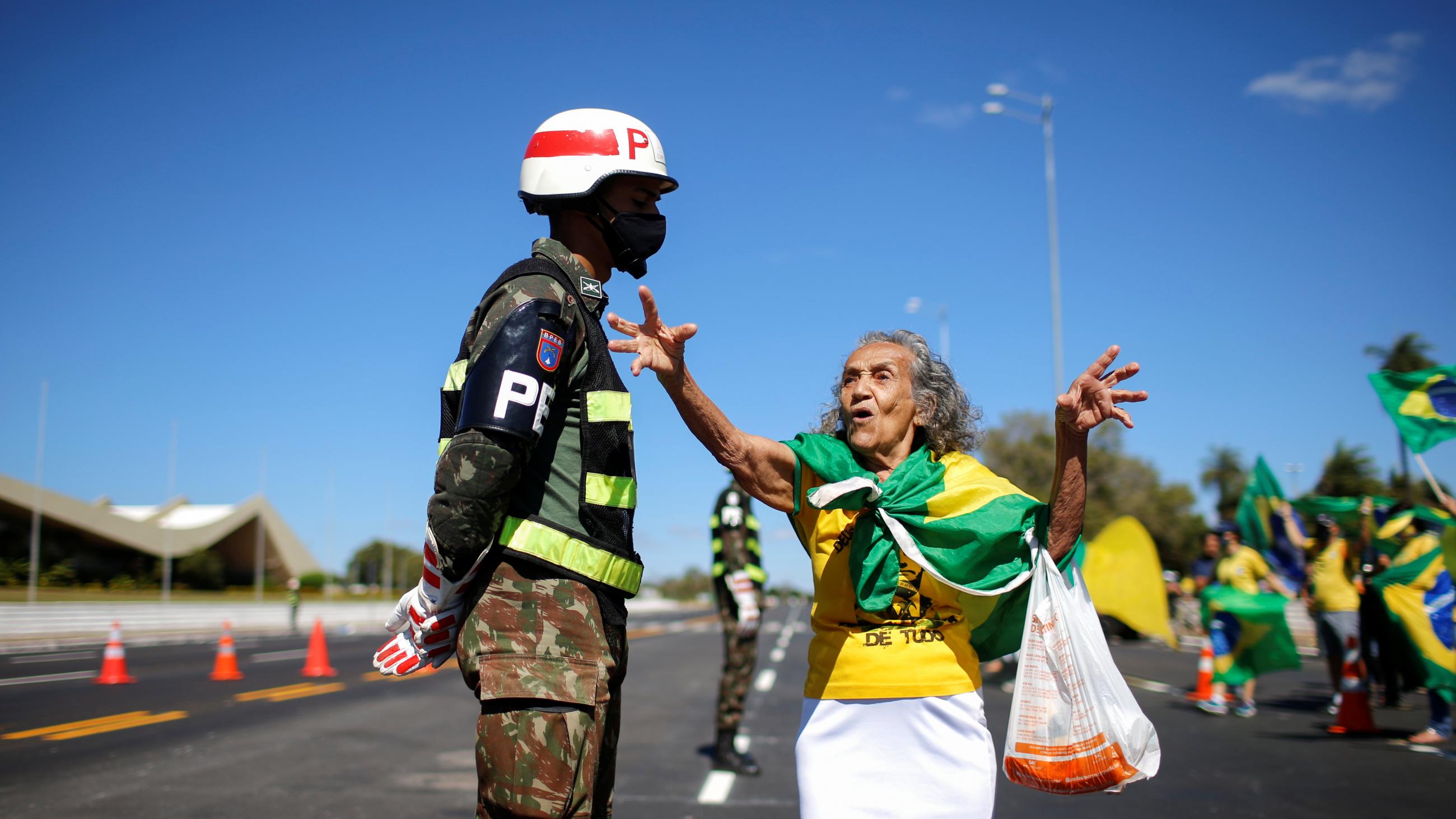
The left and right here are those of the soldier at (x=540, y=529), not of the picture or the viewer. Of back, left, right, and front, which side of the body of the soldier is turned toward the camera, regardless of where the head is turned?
right

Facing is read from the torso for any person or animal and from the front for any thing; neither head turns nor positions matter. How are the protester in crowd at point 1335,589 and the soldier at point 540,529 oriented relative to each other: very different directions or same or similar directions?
very different directions

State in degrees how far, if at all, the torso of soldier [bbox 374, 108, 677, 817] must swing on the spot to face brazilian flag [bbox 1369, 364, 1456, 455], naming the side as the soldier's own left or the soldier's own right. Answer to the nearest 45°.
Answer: approximately 45° to the soldier's own left

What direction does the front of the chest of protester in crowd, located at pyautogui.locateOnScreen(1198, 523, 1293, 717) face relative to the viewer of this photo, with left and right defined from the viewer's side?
facing the viewer and to the left of the viewer

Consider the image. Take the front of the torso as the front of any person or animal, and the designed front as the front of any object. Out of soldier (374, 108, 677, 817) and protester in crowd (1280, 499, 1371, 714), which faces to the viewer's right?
the soldier

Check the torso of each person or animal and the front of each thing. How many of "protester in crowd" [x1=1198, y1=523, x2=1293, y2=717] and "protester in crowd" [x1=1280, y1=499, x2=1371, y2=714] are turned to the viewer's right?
0

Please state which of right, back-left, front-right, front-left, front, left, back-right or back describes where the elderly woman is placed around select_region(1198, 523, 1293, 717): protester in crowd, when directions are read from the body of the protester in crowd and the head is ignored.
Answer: front-left

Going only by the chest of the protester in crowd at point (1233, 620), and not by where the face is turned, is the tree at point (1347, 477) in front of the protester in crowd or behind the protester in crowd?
behind

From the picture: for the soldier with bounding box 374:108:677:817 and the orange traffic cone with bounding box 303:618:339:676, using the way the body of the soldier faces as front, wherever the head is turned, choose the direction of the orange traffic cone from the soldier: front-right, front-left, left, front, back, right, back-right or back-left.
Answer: left

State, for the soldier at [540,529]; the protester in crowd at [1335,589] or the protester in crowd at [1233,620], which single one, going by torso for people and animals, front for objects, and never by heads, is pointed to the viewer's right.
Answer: the soldier

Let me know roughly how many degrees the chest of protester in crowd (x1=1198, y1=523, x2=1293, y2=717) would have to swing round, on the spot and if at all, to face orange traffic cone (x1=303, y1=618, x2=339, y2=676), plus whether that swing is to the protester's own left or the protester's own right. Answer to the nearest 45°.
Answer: approximately 45° to the protester's own right

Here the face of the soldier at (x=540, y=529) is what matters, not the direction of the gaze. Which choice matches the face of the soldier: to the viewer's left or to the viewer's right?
to the viewer's right

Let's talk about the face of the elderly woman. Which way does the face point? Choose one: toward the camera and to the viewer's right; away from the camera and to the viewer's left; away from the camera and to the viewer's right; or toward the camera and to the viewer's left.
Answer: toward the camera and to the viewer's left

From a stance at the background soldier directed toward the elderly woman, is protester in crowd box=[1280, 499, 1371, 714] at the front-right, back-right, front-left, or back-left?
back-left

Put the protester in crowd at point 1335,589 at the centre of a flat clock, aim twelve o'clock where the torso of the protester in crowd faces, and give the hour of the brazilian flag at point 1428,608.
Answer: The brazilian flag is roughly at 10 o'clock from the protester in crowd.

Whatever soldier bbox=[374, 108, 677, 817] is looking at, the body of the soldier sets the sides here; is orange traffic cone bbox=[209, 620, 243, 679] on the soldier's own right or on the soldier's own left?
on the soldier's own left
